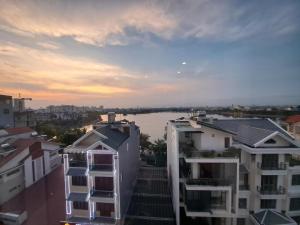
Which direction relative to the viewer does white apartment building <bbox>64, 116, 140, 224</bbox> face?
toward the camera

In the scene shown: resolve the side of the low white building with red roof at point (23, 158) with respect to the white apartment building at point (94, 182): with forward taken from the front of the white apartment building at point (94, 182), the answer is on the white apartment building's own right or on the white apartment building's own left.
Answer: on the white apartment building's own right

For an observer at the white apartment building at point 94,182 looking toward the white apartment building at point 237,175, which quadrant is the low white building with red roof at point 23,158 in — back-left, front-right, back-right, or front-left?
back-left

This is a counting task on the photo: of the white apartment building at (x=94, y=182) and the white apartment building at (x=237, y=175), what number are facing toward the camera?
2

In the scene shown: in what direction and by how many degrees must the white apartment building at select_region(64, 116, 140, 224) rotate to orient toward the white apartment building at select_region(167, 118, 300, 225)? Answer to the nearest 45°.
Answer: approximately 90° to its left

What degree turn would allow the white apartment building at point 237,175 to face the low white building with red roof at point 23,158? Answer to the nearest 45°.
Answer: approximately 90° to its right

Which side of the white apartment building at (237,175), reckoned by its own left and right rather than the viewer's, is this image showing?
front
